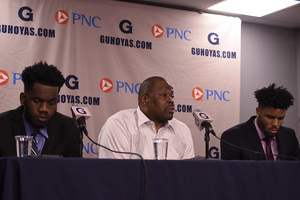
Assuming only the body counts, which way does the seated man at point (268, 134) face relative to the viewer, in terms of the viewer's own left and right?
facing the viewer and to the right of the viewer

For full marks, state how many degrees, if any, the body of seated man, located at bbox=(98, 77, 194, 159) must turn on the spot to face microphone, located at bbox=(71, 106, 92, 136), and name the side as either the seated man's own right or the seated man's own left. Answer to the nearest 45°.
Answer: approximately 90° to the seated man's own right

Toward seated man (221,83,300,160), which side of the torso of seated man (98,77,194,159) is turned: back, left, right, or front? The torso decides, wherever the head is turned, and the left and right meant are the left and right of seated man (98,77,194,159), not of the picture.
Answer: left

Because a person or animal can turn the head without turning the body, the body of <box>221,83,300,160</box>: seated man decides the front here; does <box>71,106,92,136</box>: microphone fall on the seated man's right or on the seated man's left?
on the seated man's right

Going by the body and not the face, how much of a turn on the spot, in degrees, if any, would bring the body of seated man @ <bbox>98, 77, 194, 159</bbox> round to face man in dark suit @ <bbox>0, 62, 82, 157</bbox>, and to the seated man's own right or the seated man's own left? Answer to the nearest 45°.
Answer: approximately 90° to the seated man's own right

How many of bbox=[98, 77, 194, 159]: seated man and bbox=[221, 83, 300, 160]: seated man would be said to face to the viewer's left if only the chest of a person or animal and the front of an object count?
0
